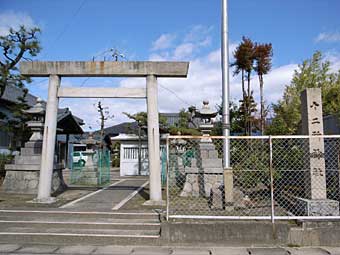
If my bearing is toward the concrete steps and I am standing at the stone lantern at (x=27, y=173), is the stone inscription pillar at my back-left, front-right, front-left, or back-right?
front-left

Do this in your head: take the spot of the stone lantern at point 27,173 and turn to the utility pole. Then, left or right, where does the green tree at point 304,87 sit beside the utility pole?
left

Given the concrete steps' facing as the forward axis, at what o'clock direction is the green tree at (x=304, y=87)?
The green tree is roughly at 8 o'clock from the concrete steps.

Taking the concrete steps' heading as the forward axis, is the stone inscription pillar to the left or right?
on its left

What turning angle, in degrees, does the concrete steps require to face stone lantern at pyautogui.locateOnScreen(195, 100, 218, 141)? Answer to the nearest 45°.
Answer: approximately 135° to its left

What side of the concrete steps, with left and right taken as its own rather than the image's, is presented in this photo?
front

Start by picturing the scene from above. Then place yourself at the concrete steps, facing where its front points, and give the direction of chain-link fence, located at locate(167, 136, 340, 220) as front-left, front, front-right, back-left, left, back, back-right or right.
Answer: left

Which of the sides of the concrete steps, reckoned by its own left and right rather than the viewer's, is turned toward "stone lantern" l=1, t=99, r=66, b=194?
back

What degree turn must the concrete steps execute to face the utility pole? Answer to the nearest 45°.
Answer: approximately 90° to its left

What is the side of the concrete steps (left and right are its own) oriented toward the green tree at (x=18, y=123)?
back
